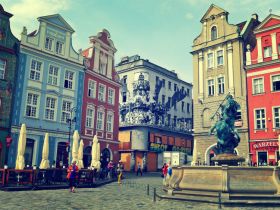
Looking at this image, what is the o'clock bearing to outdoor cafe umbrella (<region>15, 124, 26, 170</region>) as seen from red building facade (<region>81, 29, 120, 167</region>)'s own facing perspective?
The outdoor cafe umbrella is roughly at 2 o'clock from the red building facade.

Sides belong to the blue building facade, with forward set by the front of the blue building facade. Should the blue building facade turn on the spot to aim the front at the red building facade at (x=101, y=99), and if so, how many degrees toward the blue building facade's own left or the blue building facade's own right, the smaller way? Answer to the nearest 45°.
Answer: approximately 90° to the blue building facade's own left

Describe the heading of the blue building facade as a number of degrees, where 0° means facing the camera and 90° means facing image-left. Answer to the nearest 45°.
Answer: approximately 315°

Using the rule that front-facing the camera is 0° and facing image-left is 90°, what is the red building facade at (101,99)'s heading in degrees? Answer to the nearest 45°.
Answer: approximately 315°
